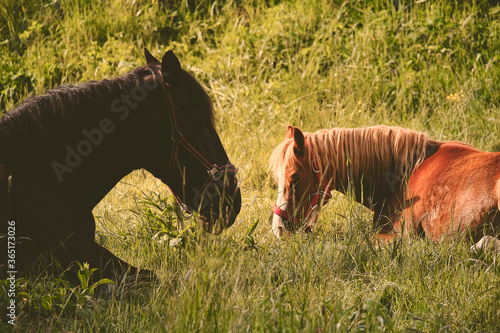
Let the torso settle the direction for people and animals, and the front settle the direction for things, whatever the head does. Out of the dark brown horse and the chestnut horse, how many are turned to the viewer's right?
1

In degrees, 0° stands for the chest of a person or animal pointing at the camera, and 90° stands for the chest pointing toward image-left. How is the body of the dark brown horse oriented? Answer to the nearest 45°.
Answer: approximately 270°

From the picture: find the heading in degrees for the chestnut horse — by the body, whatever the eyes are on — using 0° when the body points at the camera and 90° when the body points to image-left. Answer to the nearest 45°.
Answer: approximately 90°

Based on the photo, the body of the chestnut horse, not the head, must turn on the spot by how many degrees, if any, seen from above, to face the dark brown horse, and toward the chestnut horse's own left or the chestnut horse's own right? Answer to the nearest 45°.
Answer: approximately 45° to the chestnut horse's own left

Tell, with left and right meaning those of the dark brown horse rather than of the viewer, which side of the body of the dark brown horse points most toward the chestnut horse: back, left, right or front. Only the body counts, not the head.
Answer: front
